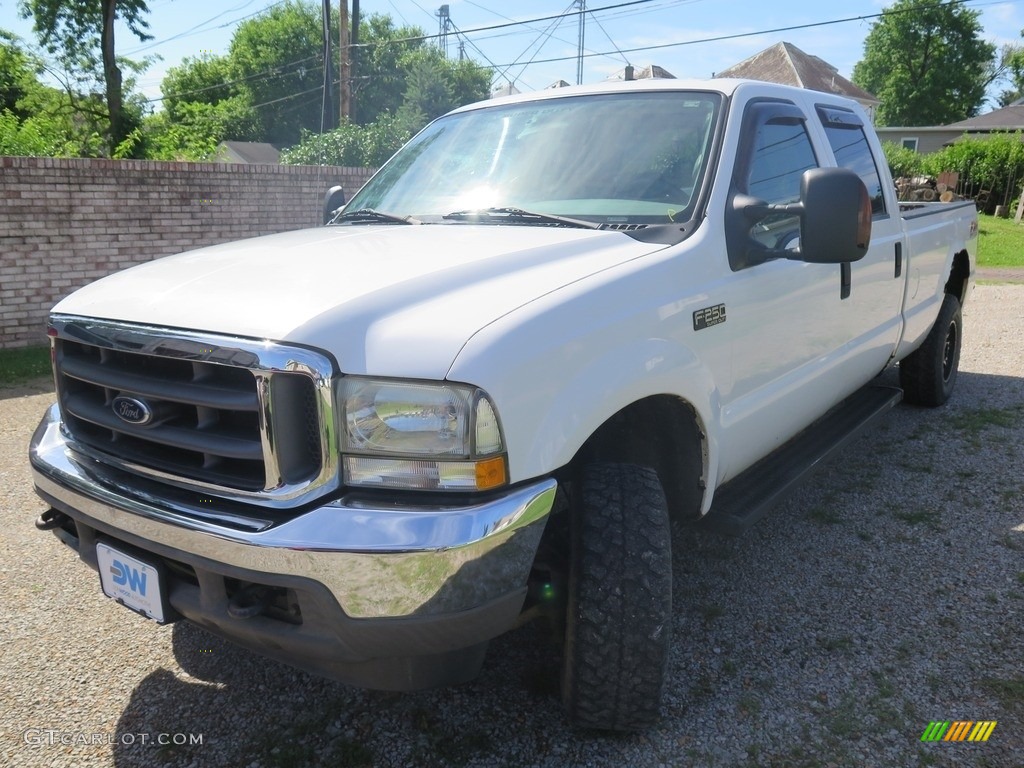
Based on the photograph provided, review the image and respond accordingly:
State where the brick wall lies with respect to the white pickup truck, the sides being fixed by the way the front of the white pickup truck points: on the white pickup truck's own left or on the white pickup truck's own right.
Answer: on the white pickup truck's own right

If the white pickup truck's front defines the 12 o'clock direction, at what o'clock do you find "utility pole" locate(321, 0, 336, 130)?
The utility pole is roughly at 4 o'clock from the white pickup truck.

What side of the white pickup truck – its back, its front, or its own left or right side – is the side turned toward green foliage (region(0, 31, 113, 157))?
right

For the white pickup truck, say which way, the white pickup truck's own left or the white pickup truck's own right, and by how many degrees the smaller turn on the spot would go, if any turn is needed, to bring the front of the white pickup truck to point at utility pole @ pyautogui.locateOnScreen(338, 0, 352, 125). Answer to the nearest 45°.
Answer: approximately 135° to the white pickup truck's own right

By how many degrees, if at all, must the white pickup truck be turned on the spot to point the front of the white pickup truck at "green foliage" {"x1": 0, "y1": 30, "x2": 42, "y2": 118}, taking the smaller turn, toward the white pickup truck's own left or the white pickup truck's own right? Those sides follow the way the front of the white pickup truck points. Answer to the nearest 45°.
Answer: approximately 90° to the white pickup truck's own right

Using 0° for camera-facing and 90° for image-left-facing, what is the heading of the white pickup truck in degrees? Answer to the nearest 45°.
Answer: approximately 45°

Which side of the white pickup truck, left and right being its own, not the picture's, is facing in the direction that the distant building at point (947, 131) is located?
back
